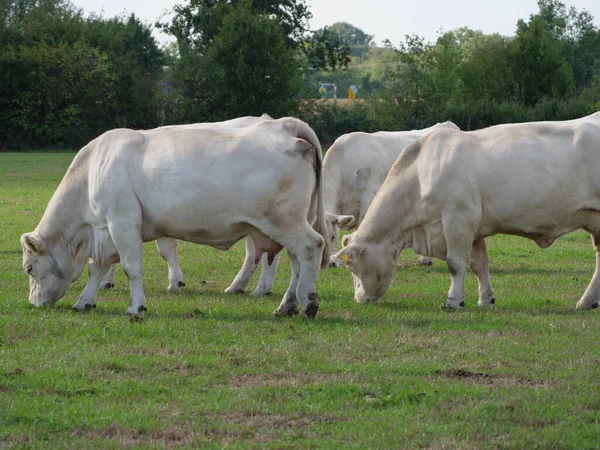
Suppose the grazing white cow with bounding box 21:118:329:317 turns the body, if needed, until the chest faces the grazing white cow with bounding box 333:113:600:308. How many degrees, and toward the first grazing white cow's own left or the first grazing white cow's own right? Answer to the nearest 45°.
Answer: approximately 180°

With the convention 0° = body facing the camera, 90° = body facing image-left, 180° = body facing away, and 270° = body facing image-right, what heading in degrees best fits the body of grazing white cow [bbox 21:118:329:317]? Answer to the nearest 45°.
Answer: approximately 90°

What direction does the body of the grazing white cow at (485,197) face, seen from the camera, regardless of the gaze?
to the viewer's left

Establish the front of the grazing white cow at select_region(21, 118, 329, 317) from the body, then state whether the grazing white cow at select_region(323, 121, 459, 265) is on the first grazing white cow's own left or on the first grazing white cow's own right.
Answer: on the first grazing white cow's own right

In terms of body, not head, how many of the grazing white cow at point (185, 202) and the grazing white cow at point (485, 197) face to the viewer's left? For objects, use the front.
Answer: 2

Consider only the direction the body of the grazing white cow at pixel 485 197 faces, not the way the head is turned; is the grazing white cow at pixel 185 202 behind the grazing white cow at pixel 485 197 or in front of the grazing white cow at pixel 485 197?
in front
